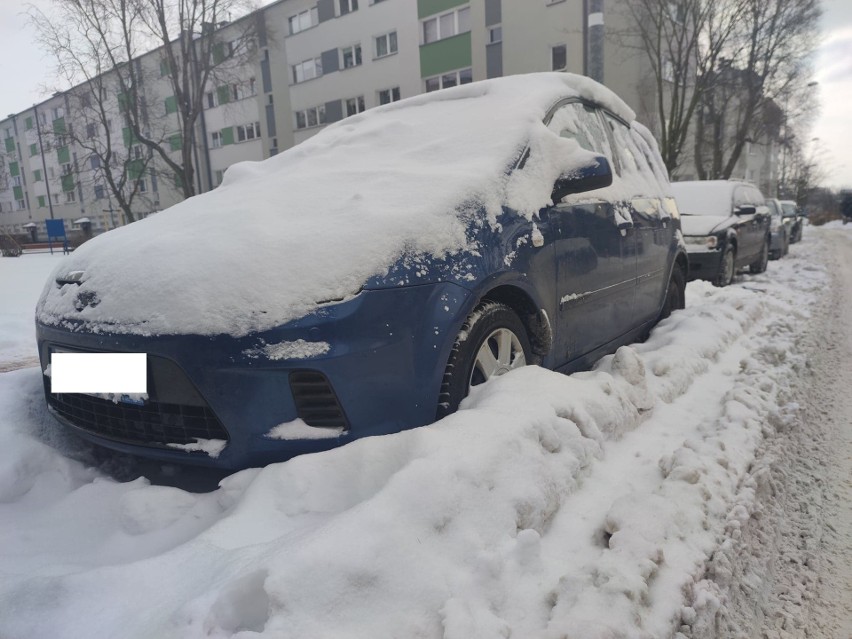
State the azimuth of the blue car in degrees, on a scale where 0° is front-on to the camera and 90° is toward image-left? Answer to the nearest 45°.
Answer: approximately 45°

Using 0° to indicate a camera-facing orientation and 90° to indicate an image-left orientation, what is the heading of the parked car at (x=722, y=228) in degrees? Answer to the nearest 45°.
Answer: approximately 45°

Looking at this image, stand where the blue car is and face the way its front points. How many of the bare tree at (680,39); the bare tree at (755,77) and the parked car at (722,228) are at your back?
3

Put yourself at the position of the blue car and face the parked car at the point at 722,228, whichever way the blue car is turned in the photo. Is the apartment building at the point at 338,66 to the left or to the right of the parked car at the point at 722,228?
left

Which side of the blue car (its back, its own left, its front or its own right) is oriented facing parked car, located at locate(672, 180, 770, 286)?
back

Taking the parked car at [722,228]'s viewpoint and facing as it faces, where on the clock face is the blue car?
The blue car is roughly at 11 o'clock from the parked car.

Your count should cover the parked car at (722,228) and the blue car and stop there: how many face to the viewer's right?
0

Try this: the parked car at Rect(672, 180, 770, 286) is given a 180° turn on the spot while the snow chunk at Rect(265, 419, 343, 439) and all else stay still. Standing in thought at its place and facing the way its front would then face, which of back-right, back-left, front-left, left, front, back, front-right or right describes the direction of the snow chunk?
back-right

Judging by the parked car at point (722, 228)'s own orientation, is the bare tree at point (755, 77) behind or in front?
behind

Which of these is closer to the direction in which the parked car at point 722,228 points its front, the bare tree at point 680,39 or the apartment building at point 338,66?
the apartment building

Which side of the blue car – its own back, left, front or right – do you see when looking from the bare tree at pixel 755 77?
back

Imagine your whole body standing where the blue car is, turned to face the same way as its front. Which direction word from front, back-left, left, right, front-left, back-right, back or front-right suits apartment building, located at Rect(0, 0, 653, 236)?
back-right
